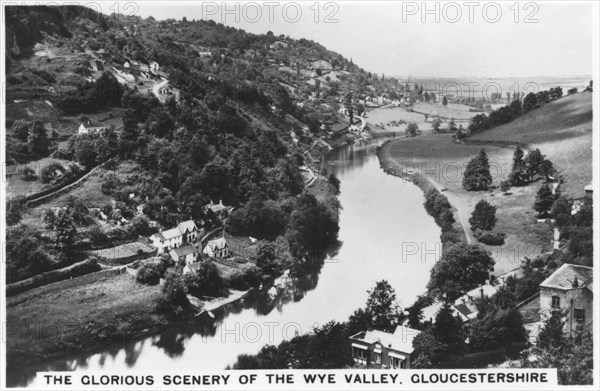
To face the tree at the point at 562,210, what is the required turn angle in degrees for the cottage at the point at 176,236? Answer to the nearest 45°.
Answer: approximately 45° to its left

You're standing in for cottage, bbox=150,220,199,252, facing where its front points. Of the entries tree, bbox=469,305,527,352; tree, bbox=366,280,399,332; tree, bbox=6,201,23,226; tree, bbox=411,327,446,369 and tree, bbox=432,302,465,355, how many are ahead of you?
4

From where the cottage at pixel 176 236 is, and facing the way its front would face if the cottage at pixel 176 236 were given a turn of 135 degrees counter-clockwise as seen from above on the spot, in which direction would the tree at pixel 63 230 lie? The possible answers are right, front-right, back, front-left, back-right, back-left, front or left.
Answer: left

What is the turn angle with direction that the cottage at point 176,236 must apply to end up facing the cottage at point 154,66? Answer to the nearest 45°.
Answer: approximately 135° to its left

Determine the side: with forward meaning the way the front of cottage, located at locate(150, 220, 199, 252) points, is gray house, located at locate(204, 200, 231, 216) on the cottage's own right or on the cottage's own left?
on the cottage's own left

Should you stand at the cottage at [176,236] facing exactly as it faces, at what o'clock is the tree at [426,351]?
The tree is roughly at 12 o'clock from the cottage.

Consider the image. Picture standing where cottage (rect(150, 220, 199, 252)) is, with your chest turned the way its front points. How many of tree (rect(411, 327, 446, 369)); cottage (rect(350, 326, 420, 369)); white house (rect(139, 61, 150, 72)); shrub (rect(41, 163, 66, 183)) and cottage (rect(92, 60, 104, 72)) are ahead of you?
2

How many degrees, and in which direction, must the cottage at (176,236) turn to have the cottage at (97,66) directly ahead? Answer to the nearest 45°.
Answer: approximately 180°

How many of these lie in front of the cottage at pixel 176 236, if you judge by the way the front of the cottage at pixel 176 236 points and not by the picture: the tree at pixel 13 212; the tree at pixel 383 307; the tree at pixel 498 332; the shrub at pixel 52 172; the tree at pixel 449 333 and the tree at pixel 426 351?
4

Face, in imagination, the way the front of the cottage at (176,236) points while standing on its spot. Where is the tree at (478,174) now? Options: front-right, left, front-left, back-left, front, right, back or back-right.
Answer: front-left

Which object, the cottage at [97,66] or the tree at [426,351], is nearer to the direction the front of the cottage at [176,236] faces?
the tree

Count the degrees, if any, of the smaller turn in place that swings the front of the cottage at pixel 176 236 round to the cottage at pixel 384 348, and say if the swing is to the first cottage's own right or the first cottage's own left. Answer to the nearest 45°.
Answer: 0° — it already faces it

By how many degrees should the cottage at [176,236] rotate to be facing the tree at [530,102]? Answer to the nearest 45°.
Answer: approximately 45° to its left

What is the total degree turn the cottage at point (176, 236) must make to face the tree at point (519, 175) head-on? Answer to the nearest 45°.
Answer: approximately 45° to its left

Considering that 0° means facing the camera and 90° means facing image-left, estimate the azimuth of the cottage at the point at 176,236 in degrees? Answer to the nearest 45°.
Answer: approximately 315°
